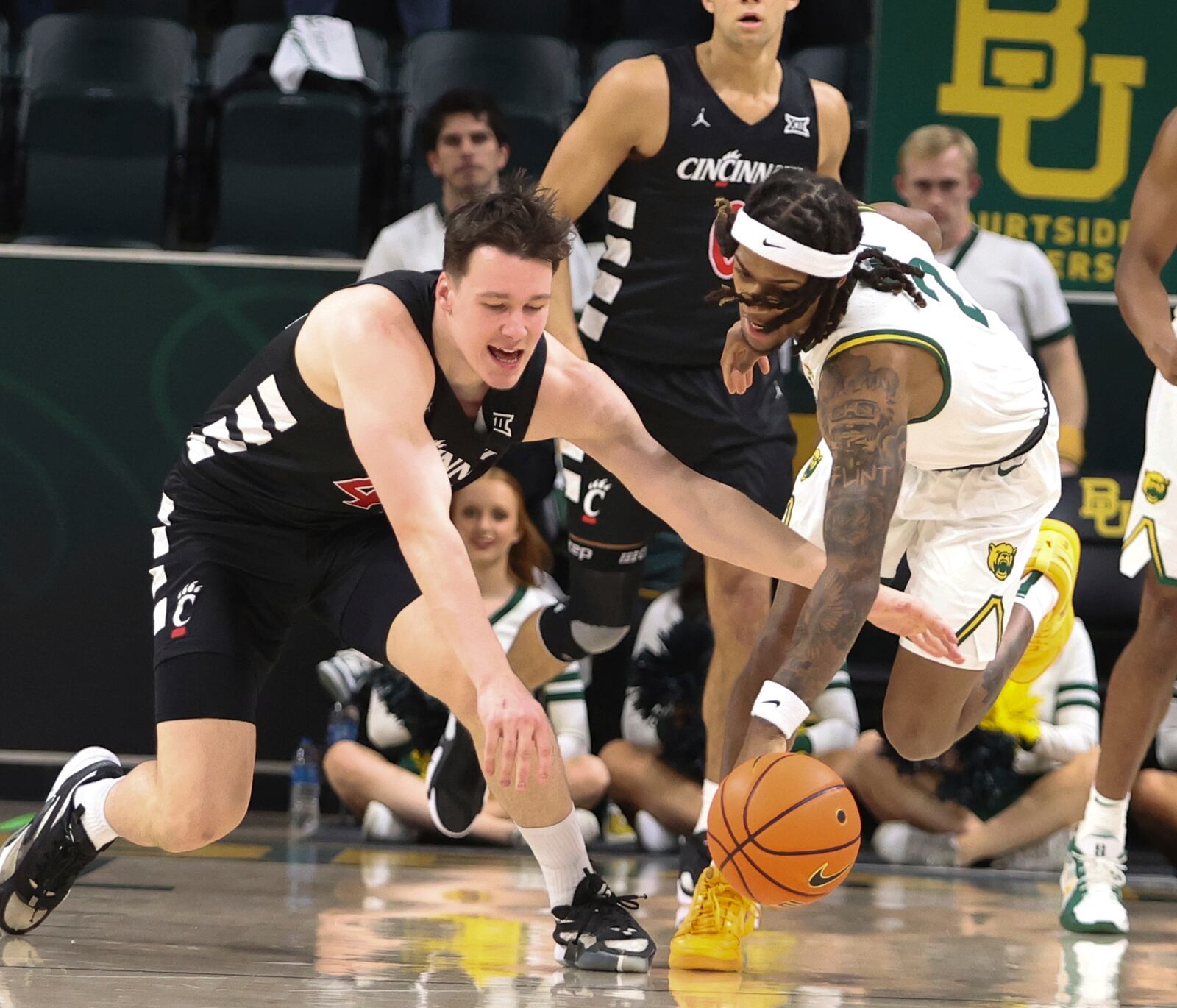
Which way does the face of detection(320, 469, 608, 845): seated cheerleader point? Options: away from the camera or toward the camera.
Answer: toward the camera

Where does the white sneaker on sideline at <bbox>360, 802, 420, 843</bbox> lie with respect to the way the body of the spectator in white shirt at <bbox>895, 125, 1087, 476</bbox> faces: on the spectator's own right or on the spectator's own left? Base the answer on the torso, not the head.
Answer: on the spectator's own right

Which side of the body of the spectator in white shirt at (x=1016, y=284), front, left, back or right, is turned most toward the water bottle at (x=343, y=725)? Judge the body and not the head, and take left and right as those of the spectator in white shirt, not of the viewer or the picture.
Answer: right

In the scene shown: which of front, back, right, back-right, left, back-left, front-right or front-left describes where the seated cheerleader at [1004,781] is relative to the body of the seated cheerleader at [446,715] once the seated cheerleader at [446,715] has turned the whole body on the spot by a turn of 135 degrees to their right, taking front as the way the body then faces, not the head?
back-right

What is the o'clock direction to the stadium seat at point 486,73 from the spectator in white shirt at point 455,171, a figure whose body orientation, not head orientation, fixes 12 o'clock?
The stadium seat is roughly at 6 o'clock from the spectator in white shirt.

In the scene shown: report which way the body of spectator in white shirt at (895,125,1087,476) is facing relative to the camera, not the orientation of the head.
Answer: toward the camera

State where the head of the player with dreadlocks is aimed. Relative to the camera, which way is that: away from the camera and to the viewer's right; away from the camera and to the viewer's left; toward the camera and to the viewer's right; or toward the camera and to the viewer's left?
toward the camera and to the viewer's left

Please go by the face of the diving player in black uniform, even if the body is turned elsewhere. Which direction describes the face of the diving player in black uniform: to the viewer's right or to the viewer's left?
to the viewer's right

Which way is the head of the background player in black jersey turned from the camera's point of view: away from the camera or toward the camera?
toward the camera

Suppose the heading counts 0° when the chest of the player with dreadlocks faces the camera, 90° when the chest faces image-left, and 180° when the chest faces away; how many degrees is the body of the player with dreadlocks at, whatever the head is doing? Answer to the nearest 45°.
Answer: approximately 45°

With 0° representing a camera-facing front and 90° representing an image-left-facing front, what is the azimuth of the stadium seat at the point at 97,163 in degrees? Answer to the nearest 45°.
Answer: approximately 0°

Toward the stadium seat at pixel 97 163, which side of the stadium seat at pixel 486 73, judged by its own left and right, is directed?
right

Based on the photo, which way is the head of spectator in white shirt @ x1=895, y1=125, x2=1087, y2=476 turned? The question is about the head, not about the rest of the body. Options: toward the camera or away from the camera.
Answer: toward the camera

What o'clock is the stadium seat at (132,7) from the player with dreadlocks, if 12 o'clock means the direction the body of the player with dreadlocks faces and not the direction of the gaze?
The stadium seat is roughly at 3 o'clock from the player with dreadlocks.

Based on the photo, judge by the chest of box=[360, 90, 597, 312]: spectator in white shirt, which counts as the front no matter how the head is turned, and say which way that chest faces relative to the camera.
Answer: toward the camera

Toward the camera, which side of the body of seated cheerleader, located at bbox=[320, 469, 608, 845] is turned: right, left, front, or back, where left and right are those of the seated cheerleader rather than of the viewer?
front

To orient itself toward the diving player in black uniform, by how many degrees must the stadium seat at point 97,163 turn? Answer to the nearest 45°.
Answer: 0° — it already faces them

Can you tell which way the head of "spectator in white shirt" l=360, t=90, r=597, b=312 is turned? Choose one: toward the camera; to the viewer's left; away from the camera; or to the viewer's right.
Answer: toward the camera

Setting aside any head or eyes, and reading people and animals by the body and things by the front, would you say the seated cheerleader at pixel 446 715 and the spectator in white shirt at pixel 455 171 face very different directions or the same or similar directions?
same or similar directions
